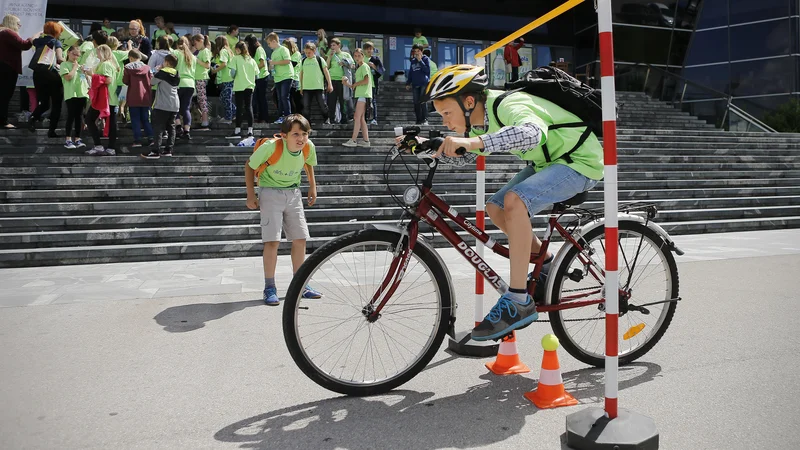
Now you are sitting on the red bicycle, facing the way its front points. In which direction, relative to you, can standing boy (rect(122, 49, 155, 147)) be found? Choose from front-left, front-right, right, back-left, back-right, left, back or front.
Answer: right

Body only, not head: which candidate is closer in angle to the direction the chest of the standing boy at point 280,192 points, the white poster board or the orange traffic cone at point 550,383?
the orange traffic cone

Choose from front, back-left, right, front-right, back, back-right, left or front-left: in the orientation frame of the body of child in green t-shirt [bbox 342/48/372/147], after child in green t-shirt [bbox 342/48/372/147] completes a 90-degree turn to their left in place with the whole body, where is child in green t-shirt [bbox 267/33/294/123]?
back-right

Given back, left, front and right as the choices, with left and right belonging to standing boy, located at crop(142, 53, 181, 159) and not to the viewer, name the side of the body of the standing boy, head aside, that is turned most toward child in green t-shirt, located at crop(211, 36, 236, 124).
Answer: right

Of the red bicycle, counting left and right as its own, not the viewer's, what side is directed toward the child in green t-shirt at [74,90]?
right

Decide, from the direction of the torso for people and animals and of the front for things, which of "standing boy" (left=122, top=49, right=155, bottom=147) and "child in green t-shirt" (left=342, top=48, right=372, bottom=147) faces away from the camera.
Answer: the standing boy

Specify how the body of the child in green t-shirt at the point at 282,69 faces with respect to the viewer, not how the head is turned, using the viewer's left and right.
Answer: facing the viewer and to the left of the viewer

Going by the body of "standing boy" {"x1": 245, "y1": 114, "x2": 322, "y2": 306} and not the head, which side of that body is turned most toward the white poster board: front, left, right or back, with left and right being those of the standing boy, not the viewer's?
back

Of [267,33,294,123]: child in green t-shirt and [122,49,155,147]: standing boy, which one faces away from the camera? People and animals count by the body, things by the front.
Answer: the standing boy

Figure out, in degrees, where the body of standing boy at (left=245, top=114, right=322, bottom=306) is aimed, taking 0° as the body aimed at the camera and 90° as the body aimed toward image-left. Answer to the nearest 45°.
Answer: approximately 315°

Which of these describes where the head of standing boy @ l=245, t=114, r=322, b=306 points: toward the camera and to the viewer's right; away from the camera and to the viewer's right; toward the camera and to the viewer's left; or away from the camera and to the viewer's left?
toward the camera and to the viewer's right

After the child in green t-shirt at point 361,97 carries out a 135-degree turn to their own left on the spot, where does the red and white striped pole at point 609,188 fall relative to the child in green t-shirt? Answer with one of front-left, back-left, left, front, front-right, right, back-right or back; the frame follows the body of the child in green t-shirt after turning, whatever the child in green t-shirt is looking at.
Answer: right

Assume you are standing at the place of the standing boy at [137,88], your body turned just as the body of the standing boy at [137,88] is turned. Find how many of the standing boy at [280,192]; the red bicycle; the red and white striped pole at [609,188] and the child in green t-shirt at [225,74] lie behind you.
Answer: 3

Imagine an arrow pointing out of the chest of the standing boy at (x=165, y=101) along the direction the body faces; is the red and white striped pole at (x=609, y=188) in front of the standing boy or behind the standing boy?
behind

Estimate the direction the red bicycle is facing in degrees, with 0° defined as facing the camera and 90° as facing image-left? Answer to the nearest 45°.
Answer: approximately 45°
